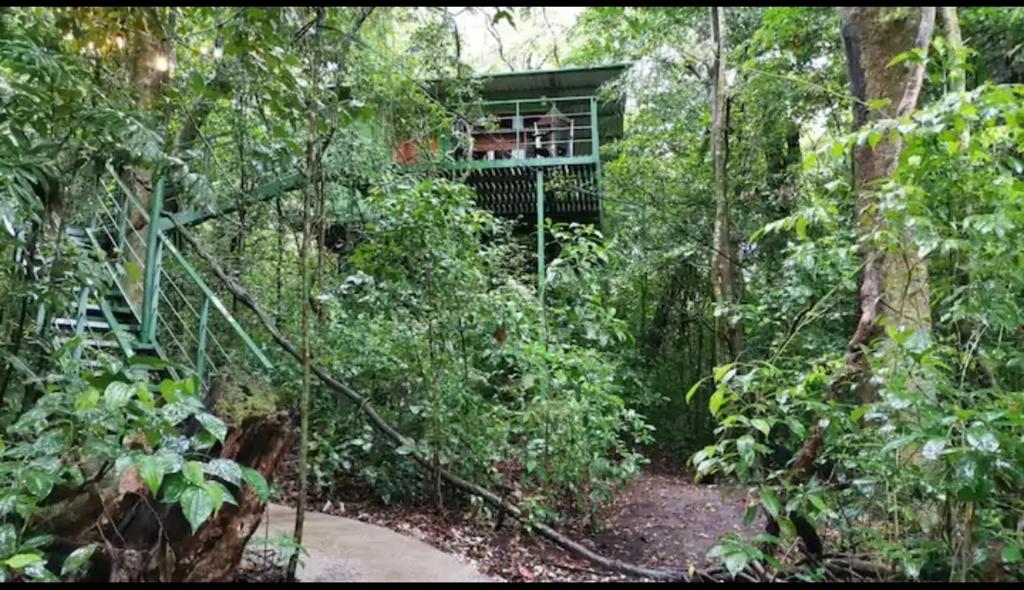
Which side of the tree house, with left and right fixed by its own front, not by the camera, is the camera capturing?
front

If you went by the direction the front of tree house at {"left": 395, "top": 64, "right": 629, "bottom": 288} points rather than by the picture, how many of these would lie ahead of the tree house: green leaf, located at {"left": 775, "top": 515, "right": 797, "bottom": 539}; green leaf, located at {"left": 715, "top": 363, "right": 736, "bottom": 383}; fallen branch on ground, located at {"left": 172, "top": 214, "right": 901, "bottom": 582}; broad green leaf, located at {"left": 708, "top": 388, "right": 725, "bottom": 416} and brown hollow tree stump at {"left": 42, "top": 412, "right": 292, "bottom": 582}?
5

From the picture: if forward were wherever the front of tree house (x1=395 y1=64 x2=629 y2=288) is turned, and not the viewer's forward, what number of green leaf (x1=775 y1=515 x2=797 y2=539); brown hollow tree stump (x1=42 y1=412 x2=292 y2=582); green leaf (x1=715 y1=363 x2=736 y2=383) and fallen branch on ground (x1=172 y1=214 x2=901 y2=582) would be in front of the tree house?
4

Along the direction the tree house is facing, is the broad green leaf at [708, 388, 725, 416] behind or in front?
in front

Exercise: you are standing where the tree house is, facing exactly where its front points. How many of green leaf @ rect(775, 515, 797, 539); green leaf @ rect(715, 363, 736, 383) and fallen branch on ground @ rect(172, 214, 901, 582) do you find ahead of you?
3

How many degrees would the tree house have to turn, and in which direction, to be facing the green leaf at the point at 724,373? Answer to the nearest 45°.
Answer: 0° — it already faces it

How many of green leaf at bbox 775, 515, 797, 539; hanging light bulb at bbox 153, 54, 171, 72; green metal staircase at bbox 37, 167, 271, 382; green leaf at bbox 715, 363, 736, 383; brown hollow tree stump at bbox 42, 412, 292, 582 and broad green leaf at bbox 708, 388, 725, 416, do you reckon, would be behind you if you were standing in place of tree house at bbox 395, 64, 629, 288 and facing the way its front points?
0

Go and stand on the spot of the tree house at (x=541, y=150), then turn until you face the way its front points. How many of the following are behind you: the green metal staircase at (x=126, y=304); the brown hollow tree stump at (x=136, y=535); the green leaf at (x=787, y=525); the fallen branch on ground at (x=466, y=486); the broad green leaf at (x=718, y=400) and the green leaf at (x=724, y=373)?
0

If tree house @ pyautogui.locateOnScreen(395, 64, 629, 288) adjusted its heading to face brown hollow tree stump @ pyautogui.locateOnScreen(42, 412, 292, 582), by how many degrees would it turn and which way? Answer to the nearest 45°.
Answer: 0° — it already faces it

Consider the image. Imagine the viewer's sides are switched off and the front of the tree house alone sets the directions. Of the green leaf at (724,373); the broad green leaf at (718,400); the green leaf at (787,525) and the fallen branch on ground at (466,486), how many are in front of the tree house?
4

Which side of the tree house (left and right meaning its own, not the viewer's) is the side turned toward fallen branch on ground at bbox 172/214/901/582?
front

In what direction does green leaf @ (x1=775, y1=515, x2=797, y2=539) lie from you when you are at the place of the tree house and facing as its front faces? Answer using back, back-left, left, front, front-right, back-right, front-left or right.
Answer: front
